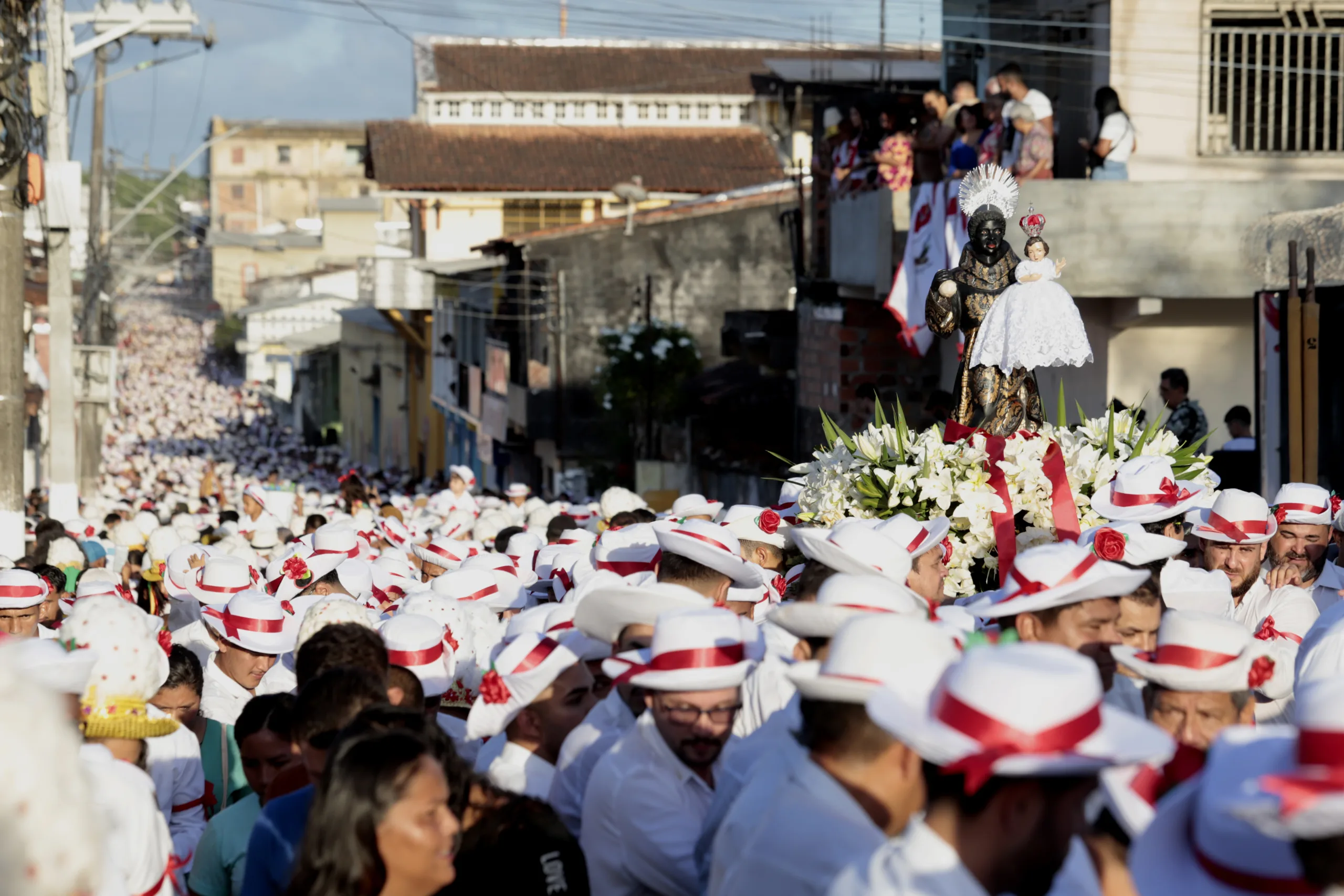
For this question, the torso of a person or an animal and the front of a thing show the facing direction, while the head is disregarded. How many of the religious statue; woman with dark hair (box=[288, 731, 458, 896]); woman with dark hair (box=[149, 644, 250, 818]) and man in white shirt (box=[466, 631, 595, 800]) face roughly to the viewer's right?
2

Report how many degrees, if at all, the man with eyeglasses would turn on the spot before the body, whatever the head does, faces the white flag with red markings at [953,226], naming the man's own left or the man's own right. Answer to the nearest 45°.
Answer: approximately 135° to the man's own left

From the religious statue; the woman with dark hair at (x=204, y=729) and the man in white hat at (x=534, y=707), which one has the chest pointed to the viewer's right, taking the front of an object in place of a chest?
the man in white hat

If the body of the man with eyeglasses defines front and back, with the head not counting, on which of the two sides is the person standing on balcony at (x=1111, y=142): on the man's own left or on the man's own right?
on the man's own left

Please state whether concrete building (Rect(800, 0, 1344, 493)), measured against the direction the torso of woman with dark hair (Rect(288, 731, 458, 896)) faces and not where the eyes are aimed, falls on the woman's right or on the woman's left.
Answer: on the woman's left

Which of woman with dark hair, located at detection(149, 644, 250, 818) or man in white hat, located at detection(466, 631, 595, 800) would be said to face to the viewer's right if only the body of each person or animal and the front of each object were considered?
the man in white hat

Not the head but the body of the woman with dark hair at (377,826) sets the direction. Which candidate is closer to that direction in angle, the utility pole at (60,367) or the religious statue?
the religious statue

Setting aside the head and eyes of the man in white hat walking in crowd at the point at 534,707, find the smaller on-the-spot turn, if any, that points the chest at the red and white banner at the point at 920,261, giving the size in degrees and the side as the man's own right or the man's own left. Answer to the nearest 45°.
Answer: approximately 90° to the man's own left

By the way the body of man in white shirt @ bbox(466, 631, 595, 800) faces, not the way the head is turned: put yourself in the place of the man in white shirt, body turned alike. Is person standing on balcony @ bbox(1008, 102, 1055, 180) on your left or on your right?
on your left

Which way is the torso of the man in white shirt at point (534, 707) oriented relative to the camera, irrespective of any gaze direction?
to the viewer's right

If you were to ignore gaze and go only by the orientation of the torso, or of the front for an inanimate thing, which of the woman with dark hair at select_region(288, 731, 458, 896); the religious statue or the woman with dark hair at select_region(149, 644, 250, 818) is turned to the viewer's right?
the woman with dark hair at select_region(288, 731, 458, 896)
